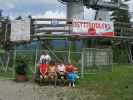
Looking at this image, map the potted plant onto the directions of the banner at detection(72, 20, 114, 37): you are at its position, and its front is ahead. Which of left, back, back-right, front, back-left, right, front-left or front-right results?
front-right

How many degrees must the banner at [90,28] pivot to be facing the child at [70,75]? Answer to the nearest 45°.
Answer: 0° — it already faces them

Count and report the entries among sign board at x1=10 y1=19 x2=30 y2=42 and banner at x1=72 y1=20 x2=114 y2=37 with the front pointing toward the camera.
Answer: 2

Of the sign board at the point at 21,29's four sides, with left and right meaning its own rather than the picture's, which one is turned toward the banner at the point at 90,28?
left

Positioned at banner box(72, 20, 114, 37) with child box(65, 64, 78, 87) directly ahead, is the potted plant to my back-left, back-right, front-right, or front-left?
front-right

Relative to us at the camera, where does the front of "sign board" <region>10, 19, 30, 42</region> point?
facing the viewer

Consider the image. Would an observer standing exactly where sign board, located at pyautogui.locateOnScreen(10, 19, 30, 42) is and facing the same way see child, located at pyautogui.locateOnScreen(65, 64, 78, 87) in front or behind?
in front

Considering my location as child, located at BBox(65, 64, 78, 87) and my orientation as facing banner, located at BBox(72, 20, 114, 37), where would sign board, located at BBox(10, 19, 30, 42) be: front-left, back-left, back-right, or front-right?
front-left
